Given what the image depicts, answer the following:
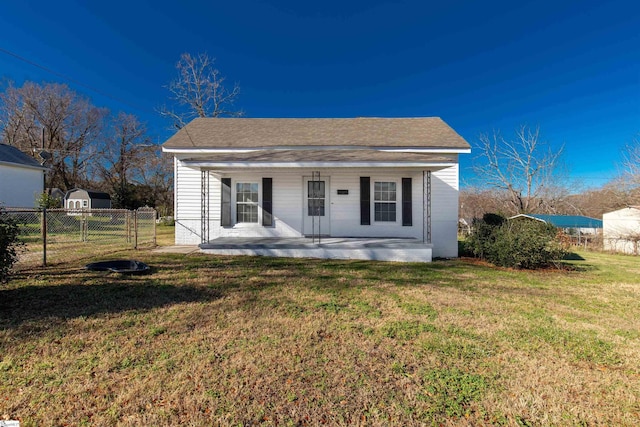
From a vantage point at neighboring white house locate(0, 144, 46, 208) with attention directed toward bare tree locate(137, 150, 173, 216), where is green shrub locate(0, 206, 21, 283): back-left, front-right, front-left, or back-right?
back-right

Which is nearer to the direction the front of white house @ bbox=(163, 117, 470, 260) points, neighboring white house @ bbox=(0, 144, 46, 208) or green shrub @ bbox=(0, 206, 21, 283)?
the green shrub

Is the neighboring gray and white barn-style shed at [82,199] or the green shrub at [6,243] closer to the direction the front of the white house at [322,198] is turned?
the green shrub

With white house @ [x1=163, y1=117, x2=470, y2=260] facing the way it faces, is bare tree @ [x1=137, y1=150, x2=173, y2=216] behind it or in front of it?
behind

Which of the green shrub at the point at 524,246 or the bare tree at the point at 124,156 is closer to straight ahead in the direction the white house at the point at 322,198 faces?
the green shrub

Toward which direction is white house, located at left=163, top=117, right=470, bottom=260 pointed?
toward the camera

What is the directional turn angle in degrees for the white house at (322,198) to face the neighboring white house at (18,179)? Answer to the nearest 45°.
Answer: approximately 135° to its right

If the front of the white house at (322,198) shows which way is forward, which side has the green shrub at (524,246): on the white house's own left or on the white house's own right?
on the white house's own left

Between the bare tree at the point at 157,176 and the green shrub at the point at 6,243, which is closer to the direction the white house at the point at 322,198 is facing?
the green shrub

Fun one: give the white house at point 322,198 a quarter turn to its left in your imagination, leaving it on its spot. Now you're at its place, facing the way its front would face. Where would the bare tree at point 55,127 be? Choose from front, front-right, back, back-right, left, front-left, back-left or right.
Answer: back-left

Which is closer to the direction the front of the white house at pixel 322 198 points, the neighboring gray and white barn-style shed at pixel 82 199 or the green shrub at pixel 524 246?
the green shrub

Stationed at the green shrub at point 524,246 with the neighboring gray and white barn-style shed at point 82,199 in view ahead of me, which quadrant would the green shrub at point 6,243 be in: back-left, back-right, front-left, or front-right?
front-left

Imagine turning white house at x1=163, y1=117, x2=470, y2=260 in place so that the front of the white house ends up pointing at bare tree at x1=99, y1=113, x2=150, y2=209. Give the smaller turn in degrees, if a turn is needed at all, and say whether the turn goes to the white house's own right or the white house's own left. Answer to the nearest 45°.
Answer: approximately 135° to the white house's own right
